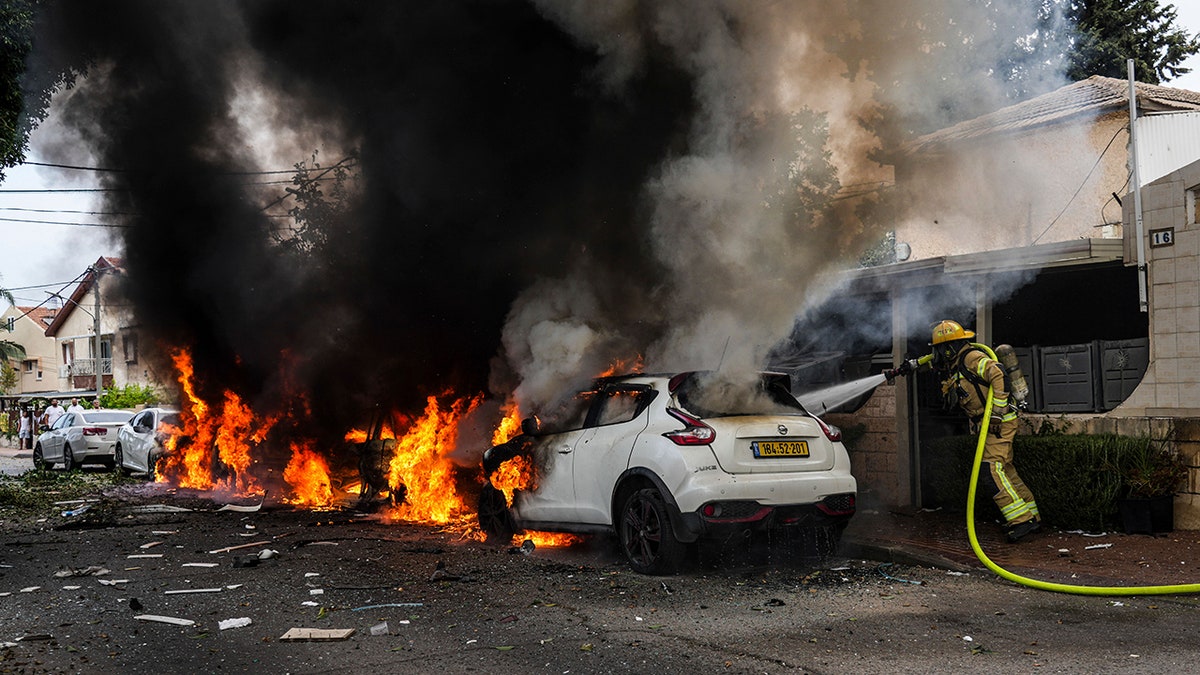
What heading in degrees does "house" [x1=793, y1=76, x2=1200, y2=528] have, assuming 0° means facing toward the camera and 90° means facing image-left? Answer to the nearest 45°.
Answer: approximately 45°

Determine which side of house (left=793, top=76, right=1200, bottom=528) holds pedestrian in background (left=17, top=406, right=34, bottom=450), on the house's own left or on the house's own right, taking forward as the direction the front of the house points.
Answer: on the house's own right

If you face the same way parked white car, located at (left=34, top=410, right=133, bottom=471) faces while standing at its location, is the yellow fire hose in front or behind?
behind

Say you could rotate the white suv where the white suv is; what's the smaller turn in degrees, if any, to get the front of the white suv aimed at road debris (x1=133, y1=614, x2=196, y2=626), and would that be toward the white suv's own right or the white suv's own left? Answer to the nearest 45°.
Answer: approximately 90° to the white suv's own left

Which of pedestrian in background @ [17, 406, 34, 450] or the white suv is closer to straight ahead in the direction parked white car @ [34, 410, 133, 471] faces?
the pedestrian in background

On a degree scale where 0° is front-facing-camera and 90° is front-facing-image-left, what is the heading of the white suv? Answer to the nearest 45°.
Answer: approximately 135°

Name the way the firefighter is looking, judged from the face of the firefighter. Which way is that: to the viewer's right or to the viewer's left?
to the viewer's left

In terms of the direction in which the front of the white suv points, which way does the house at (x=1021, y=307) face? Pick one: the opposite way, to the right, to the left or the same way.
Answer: to the left

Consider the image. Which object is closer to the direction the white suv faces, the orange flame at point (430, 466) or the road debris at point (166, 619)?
the orange flame
